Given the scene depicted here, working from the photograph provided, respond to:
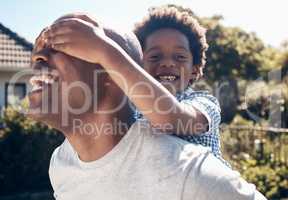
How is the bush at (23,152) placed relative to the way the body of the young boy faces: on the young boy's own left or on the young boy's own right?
on the young boy's own right

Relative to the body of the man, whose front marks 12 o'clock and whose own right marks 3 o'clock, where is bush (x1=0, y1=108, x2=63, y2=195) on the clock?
The bush is roughly at 4 o'clock from the man.

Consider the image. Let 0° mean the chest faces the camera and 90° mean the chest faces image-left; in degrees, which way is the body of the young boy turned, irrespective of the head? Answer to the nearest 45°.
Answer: approximately 45°
